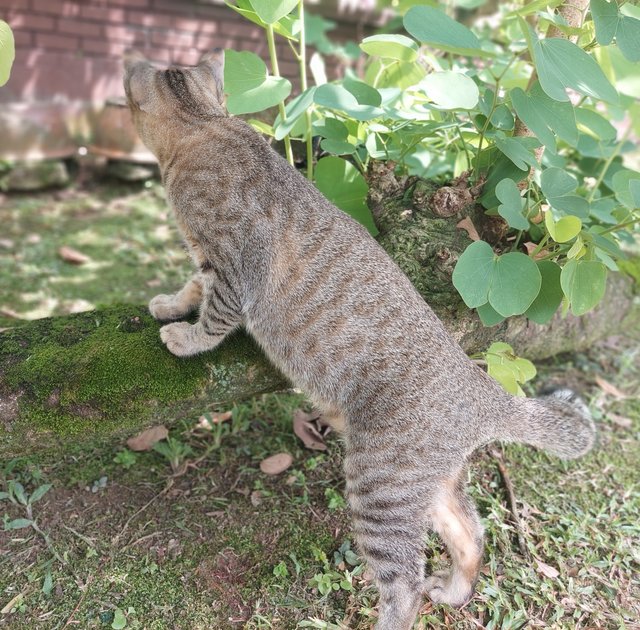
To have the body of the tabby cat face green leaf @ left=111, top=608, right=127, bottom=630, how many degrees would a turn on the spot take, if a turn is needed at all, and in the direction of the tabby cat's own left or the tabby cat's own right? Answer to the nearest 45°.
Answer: approximately 90° to the tabby cat's own left

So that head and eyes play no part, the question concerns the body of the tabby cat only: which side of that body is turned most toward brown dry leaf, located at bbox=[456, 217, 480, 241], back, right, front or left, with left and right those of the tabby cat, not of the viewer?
right

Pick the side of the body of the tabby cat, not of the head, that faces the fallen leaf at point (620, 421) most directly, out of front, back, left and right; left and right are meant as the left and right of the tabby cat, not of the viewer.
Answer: right

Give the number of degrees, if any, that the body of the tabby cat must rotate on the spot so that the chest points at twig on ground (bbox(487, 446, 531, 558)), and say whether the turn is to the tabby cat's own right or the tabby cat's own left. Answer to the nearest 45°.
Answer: approximately 135° to the tabby cat's own right

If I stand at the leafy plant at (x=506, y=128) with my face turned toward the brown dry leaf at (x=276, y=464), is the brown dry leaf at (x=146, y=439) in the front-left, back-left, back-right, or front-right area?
front-right

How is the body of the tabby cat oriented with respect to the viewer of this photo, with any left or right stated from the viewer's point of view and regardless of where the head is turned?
facing away from the viewer and to the left of the viewer

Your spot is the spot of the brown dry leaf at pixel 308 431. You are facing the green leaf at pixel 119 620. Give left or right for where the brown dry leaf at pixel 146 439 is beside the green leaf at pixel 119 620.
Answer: right

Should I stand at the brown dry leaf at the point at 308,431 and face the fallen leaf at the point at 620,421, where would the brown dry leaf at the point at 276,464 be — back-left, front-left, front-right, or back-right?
back-right

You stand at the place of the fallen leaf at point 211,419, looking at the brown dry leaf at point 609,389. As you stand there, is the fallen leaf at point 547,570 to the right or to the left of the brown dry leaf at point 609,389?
right

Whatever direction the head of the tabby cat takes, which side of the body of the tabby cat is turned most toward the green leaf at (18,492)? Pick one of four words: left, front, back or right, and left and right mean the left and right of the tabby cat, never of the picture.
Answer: left

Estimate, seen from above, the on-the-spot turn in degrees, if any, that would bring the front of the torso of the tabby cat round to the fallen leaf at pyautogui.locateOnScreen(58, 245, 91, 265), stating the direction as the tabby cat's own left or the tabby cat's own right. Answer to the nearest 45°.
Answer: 0° — it already faces it

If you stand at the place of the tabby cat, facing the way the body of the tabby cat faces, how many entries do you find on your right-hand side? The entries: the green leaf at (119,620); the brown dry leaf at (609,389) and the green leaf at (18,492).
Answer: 1
